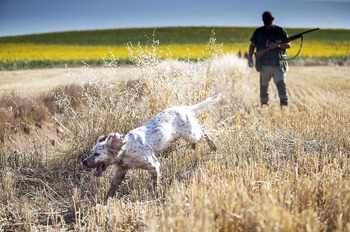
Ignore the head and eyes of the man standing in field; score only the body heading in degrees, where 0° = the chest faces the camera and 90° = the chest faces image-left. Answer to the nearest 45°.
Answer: approximately 0°

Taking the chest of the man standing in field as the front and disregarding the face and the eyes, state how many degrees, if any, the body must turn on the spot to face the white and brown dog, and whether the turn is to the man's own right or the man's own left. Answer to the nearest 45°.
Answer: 0° — they already face it
